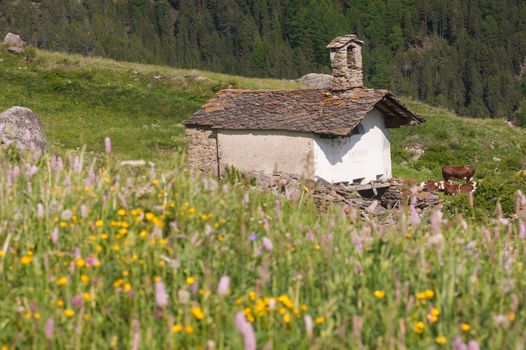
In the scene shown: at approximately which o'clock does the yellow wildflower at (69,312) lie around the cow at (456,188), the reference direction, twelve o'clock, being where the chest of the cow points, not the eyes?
The yellow wildflower is roughly at 3 o'clock from the cow.

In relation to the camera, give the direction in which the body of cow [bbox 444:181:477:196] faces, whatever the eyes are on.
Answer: to the viewer's right

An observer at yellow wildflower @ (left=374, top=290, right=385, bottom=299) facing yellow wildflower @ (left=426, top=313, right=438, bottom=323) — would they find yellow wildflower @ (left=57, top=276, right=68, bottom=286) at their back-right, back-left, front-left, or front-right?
back-right

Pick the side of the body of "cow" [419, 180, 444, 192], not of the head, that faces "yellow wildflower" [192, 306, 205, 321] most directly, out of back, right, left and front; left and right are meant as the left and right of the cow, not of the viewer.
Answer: left

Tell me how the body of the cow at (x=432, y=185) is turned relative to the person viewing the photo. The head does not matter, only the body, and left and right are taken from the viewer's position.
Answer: facing to the left of the viewer

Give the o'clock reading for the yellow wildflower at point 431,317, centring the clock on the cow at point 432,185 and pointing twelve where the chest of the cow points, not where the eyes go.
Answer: The yellow wildflower is roughly at 9 o'clock from the cow.

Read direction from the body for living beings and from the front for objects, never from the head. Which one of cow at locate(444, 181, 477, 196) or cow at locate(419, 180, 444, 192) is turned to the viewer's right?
cow at locate(444, 181, 477, 196)
